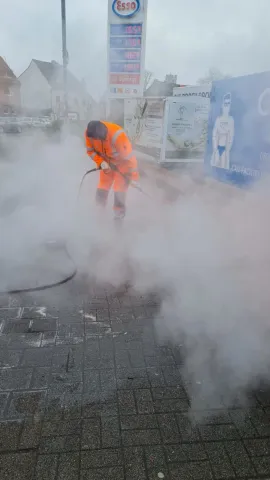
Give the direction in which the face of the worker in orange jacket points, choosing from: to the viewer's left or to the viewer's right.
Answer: to the viewer's left

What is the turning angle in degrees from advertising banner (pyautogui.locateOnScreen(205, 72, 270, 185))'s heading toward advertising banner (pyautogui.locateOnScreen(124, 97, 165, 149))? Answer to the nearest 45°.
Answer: approximately 90° to its right

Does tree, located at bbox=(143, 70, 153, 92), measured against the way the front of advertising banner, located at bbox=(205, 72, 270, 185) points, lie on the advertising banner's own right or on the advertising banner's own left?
on the advertising banner's own right

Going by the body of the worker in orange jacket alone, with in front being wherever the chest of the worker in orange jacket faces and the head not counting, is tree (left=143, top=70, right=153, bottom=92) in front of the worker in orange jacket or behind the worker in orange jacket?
behind

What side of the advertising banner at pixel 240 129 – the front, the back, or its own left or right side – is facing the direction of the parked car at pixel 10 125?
right

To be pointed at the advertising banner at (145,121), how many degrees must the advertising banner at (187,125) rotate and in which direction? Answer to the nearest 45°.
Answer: approximately 135° to its right

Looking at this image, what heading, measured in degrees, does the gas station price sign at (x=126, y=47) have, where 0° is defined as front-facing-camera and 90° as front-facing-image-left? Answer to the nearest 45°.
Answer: approximately 0°

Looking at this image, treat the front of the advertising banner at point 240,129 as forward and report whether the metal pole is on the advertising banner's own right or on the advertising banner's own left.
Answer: on the advertising banner's own right

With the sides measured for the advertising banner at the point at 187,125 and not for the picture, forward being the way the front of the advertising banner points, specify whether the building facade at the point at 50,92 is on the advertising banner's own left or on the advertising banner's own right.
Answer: on the advertising banner's own right
